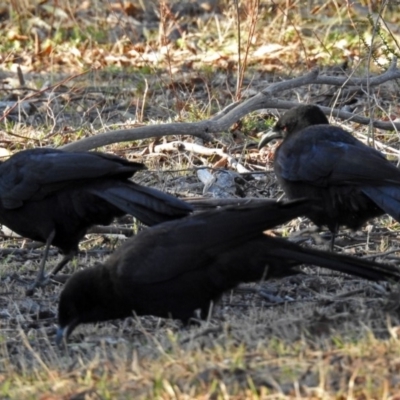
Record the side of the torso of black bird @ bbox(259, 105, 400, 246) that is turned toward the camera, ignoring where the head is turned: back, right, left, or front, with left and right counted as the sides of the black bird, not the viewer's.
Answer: left

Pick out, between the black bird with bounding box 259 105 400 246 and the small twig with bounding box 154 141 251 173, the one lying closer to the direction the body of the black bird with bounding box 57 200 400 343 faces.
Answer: the small twig

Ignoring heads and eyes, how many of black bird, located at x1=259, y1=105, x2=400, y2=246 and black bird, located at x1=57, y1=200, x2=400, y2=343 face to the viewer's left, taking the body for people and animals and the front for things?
2

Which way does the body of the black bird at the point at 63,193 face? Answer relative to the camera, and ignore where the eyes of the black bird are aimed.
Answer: to the viewer's left

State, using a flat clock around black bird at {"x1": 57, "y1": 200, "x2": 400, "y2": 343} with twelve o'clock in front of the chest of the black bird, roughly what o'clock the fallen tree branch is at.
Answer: The fallen tree branch is roughly at 3 o'clock from the black bird.

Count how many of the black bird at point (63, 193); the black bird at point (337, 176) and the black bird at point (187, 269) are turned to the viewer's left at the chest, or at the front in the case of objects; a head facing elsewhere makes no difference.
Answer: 3

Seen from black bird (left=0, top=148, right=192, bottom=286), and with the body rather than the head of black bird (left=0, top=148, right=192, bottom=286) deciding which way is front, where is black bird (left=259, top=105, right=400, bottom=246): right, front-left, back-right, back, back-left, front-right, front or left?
back

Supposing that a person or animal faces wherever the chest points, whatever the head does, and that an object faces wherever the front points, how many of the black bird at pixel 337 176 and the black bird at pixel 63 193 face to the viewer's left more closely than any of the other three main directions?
2

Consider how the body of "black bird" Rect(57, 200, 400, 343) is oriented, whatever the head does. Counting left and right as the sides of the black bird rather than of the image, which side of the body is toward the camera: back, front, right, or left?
left

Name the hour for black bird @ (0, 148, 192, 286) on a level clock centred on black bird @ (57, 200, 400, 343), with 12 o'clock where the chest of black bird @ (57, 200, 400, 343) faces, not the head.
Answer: black bird @ (0, 148, 192, 286) is roughly at 2 o'clock from black bird @ (57, 200, 400, 343).

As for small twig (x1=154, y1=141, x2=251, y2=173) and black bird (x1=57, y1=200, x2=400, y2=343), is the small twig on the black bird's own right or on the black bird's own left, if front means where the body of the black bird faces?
on the black bird's own right
